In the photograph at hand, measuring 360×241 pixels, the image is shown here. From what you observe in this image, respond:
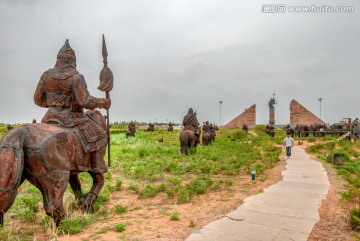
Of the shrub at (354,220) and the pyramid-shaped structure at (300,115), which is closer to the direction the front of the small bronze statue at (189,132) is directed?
the pyramid-shaped structure

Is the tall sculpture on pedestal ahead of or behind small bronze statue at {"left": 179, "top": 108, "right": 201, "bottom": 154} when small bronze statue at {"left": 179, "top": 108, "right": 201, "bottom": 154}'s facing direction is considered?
ahead

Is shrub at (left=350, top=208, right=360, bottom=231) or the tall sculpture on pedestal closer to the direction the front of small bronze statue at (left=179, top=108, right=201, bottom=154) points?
the tall sculpture on pedestal

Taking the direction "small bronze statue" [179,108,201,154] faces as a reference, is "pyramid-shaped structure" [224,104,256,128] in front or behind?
in front

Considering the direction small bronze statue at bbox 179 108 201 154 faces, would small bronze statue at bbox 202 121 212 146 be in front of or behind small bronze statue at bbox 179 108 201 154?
in front

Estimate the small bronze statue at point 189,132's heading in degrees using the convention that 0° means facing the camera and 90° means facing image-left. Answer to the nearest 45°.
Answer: approximately 225°

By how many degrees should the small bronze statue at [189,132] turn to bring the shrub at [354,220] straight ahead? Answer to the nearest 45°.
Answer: approximately 135° to its right
